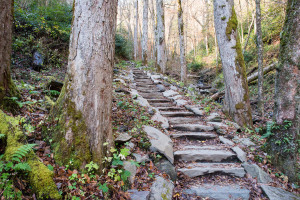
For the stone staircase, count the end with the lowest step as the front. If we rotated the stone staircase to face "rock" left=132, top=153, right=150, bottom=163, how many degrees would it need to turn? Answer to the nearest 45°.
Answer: approximately 45° to its right

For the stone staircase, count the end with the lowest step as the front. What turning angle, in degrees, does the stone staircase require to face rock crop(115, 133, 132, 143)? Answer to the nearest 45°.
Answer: approximately 45° to its right

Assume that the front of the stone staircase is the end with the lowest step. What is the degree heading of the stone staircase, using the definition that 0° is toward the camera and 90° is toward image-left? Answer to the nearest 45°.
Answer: approximately 0°

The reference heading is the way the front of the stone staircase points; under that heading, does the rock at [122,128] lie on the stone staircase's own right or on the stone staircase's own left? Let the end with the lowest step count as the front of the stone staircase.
on the stone staircase's own right
